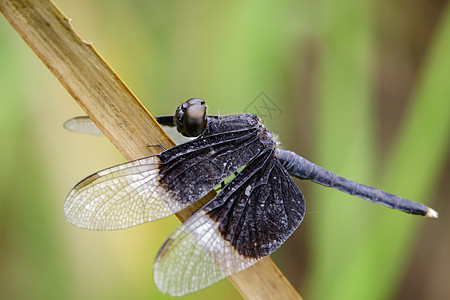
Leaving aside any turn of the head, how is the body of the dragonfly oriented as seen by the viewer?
to the viewer's left
